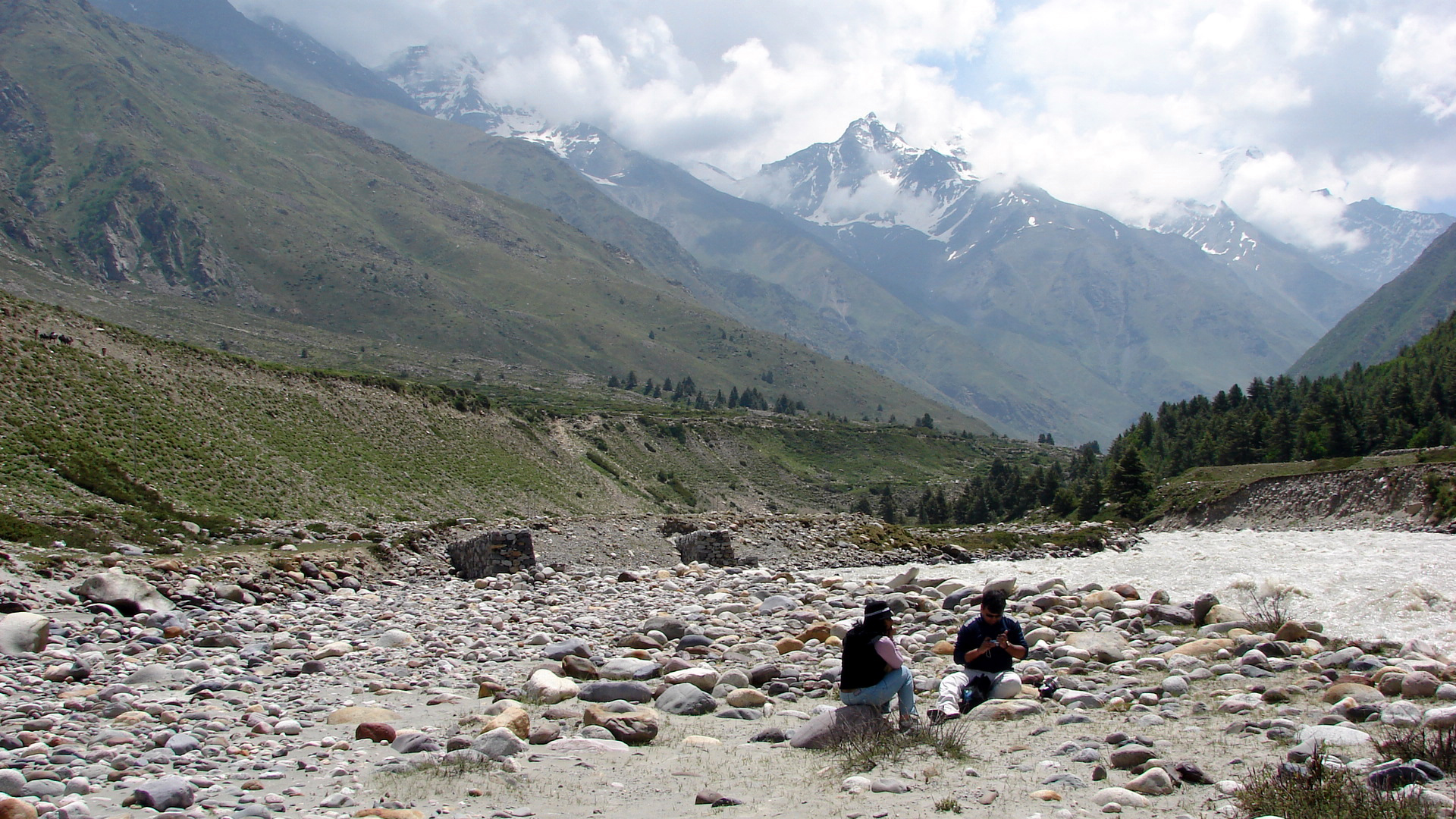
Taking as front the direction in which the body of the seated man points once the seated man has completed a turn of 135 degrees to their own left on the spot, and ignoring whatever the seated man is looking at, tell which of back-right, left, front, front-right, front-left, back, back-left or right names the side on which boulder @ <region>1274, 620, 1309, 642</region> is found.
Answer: front

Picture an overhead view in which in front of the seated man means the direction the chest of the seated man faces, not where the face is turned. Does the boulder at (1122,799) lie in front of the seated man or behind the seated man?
in front

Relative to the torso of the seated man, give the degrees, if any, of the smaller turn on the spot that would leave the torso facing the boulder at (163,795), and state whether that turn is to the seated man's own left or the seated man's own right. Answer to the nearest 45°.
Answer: approximately 45° to the seated man's own right

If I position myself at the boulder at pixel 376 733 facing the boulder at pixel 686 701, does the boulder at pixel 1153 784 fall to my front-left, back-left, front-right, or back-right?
front-right

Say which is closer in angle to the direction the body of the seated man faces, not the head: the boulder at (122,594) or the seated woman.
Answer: the seated woman

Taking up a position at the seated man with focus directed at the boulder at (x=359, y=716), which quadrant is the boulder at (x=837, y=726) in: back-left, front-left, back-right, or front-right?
front-left

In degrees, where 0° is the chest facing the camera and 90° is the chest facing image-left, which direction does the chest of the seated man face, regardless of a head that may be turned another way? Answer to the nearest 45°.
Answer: approximately 0°

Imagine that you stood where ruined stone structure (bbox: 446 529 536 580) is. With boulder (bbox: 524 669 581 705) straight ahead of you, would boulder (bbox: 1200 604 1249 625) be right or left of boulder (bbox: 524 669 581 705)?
left

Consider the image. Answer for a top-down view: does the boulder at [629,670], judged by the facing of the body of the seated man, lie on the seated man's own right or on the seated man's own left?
on the seated man's own right

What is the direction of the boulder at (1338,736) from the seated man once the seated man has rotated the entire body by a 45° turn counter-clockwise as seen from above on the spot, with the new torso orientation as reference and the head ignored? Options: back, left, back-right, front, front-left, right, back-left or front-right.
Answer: front

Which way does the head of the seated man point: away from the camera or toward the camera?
toward the camera

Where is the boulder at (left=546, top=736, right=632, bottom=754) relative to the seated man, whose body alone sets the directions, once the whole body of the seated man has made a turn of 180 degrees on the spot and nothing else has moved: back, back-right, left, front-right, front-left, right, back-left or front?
back-left

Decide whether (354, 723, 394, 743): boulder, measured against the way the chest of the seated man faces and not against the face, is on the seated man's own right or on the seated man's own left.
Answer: on the seated man's own right

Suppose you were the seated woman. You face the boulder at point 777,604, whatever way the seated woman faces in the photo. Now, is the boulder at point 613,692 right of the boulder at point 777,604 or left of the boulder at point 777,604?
left

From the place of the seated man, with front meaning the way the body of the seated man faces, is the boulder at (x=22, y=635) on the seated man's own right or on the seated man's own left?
on the seated man's own right
